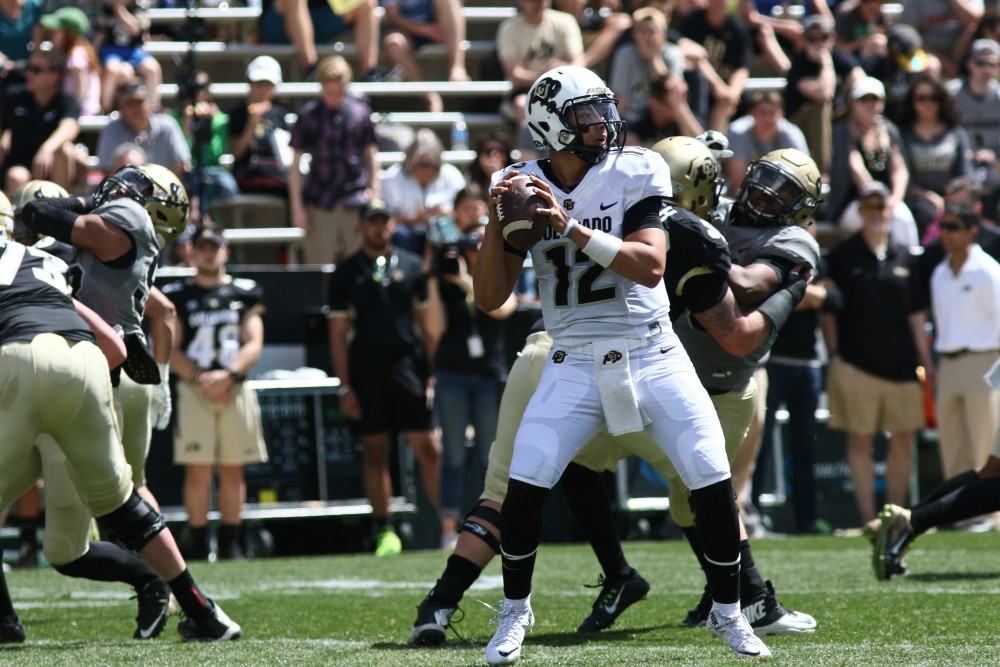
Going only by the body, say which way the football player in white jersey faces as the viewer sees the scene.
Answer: toward the camera

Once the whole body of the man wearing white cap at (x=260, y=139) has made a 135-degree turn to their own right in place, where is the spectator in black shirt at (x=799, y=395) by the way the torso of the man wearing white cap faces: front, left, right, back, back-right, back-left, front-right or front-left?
back

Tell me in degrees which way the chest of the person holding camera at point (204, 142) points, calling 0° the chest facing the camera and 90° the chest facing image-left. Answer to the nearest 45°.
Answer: approximately 0°

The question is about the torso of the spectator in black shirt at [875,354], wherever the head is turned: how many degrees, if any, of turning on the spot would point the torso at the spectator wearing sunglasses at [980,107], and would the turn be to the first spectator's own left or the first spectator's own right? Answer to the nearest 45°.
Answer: approximately 180°

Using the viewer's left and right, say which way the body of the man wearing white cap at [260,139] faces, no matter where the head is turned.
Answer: facing the viewer

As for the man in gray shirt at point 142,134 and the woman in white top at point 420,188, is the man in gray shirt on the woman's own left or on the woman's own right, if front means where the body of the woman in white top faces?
on the woman's own right

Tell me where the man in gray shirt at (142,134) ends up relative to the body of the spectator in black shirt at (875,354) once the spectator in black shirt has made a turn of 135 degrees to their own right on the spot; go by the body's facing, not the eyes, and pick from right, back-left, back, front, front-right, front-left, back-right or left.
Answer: front-left

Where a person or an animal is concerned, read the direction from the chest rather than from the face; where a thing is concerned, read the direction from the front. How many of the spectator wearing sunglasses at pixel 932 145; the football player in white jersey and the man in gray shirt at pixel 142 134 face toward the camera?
3

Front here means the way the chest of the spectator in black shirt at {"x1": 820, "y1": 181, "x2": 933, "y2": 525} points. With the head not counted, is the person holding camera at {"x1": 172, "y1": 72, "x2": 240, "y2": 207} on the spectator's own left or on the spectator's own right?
on the spectator's own right

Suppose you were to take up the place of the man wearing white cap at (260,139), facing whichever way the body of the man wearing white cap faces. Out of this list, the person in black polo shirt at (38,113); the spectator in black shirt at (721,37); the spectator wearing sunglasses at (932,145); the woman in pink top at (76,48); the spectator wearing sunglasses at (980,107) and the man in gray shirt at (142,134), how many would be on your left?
3

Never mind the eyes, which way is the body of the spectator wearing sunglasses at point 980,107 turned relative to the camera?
toward the camera

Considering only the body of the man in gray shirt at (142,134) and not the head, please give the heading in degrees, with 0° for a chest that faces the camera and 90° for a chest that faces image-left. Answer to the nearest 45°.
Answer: approximately 0°

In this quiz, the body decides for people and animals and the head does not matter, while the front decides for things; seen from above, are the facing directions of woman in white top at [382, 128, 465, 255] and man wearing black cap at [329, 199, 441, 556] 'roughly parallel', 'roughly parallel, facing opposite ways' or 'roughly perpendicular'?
roughly parallel

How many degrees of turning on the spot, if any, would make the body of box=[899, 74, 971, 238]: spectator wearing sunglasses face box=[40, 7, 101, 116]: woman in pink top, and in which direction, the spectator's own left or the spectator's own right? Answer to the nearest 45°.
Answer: approximately 90° to the spectator's own right
